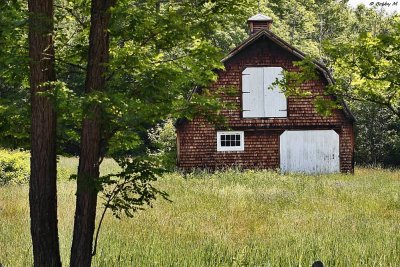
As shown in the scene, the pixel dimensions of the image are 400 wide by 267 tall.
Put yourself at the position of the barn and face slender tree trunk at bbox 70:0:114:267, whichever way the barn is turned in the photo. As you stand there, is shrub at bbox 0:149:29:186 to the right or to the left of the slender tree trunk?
right

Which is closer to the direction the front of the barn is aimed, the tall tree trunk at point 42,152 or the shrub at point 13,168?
the tall tree trunk

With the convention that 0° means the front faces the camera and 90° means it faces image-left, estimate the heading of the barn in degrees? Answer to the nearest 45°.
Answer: approximately 0°

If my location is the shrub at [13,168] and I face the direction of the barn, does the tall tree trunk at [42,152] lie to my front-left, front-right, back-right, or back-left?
back-right

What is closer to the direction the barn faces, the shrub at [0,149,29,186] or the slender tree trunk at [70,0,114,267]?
the slender tree trunk

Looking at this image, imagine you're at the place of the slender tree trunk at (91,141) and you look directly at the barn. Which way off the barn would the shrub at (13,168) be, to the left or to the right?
left

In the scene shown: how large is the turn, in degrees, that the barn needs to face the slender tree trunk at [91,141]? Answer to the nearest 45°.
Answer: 0° — it already faces it
